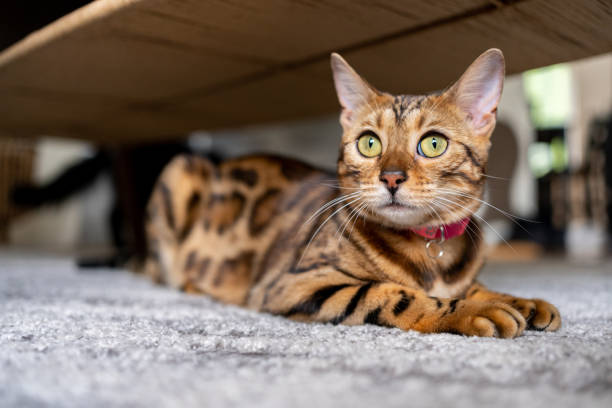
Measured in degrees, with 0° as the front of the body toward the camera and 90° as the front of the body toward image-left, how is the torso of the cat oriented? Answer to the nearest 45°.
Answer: approximately 315°
